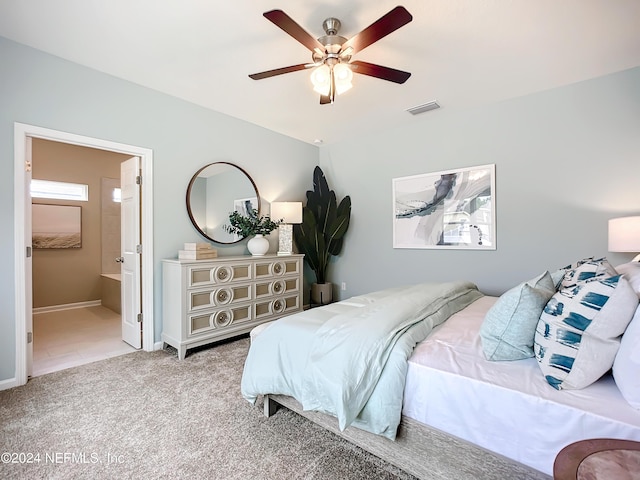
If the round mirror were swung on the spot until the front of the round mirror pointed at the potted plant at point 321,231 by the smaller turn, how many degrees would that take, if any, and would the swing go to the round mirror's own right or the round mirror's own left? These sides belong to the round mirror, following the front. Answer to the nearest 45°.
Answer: approximately 45° to the round mirror's own left

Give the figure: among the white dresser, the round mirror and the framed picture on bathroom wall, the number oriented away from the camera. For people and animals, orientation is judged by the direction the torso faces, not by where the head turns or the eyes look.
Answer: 0

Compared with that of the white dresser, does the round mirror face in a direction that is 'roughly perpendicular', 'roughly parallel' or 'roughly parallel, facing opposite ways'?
roughly parallel

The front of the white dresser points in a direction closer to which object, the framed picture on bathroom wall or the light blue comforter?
the light blue comforter

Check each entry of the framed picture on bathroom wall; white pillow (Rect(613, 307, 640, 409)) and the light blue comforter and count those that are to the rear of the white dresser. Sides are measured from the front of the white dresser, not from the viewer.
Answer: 1

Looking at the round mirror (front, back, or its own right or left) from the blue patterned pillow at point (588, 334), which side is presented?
front

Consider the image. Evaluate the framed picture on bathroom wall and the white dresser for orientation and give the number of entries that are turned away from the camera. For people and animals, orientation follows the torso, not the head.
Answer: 0

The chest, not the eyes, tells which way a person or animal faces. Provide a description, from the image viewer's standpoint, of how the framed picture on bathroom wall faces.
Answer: facing the viewer

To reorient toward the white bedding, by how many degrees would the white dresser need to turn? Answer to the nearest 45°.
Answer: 0° — it already faces it

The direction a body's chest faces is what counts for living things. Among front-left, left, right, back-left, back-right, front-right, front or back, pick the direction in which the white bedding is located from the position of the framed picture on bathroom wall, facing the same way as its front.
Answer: front

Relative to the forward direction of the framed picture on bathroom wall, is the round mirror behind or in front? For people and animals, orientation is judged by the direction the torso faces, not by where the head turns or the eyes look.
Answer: in front

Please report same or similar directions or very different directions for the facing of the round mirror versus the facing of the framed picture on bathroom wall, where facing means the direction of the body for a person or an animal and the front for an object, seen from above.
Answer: same or similar directions

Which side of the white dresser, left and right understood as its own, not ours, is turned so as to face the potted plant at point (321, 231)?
left
